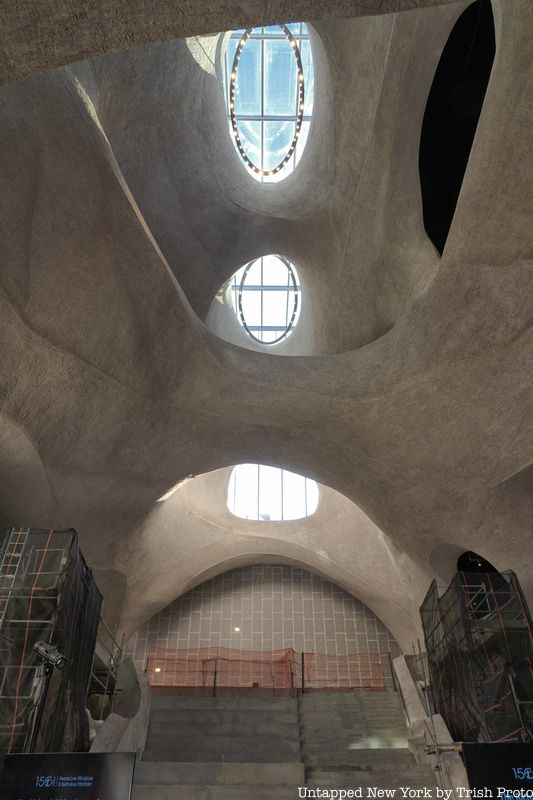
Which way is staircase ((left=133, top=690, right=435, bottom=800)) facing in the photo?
toward the camera

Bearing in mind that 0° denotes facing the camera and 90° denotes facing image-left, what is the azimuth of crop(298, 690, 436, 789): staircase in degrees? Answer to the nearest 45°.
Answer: approximately 0°

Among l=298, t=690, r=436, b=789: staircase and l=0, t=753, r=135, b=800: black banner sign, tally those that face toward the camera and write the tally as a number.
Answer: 2

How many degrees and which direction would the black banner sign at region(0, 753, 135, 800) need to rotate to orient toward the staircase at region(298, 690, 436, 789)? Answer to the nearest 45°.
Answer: approximately 135° to its left

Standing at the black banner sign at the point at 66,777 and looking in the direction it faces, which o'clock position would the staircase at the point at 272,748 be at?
The staircase is roughly at 7 o'clock from the black banner sign.

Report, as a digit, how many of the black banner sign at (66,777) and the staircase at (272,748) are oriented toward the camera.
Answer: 2

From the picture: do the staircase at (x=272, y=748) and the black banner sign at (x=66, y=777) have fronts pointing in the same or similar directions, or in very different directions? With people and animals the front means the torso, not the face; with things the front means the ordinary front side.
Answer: same or similar directions

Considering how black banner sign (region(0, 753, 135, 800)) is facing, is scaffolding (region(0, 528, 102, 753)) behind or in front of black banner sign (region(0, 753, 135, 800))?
behind

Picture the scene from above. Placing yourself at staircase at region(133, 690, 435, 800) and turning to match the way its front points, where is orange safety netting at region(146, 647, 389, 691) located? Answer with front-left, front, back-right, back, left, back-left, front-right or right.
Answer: back

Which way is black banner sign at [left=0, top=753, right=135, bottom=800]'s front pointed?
toward the camera

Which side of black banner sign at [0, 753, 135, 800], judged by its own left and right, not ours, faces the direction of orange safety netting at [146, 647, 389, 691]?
back
